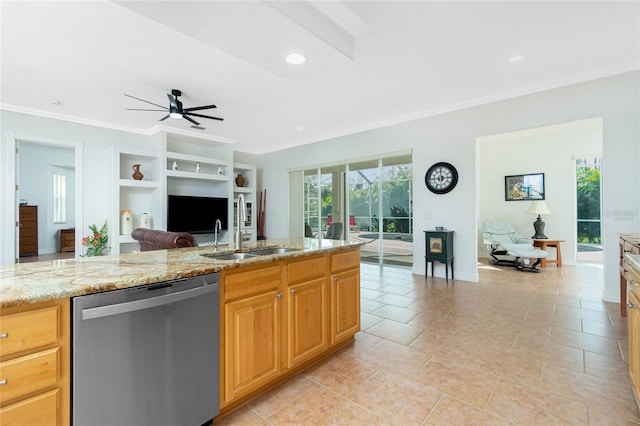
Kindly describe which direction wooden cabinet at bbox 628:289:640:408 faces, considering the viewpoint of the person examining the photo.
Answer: facing to the left of the viewer

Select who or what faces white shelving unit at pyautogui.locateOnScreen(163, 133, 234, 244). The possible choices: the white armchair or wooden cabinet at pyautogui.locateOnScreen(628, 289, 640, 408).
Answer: the wooden cabinet

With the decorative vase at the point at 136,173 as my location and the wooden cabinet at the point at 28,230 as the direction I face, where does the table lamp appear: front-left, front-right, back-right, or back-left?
back-right

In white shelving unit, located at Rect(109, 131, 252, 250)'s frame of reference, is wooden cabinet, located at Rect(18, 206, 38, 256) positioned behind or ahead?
behind

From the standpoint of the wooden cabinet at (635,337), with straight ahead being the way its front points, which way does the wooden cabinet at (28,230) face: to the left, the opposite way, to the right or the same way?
the opposite way

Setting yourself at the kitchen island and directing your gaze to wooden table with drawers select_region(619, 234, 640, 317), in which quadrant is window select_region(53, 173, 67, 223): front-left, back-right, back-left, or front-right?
back-left

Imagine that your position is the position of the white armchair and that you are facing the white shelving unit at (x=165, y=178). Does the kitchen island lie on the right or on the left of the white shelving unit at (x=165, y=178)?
left

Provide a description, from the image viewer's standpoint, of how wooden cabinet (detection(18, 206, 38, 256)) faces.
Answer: facing the viewer

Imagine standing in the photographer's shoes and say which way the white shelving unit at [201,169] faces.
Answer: facing the viewer and to the right of the viewer

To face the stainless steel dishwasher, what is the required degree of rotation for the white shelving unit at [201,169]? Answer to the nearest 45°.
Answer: approximately 45° to its right
